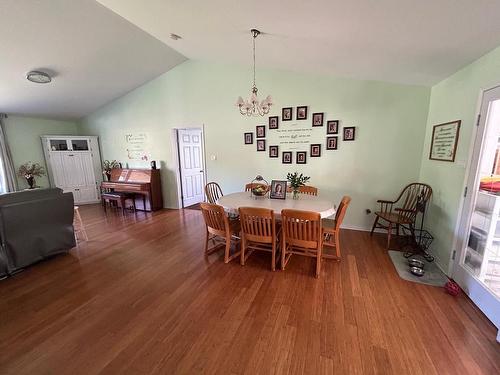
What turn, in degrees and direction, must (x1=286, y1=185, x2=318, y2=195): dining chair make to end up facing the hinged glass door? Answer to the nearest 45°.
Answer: approximately 45° to its left

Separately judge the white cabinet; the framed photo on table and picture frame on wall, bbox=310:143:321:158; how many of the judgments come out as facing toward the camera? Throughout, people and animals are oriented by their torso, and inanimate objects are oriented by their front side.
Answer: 3

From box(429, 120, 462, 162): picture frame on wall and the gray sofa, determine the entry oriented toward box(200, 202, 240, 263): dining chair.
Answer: the picture frame on wall

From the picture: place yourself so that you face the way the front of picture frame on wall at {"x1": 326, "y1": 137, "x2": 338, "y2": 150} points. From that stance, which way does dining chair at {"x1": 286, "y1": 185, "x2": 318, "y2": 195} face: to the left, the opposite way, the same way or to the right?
the same way

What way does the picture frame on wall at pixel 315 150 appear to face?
toward the camera

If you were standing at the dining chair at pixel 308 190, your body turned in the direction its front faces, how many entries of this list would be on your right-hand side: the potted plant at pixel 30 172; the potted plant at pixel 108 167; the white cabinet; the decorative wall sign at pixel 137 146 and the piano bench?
5

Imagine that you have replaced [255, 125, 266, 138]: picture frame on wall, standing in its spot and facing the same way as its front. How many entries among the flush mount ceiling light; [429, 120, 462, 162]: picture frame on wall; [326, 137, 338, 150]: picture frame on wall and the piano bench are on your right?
2

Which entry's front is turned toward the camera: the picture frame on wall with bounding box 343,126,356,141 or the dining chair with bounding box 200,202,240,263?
the picture frame on wall

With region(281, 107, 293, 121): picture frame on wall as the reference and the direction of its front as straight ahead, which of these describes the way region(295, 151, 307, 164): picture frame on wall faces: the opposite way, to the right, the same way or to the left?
the same way

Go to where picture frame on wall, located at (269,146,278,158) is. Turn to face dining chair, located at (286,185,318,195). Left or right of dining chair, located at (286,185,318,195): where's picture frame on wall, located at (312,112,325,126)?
left

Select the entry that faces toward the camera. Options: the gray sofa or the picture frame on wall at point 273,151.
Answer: the picture frame on wall

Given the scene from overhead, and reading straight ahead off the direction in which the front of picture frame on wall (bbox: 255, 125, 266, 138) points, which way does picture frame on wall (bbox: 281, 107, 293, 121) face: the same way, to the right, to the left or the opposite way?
the same way

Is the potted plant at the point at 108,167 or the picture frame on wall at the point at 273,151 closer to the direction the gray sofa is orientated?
the potted plant

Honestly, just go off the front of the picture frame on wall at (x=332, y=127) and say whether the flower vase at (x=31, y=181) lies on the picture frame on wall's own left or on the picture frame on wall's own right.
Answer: on the picture frame on wall's own right

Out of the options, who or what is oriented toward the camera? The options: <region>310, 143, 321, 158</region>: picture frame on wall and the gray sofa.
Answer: the picture frame on wall

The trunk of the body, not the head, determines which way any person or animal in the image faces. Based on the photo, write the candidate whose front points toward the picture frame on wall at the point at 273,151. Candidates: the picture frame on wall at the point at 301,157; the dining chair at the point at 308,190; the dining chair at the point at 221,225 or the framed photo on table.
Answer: the dining chair at the point at 221,225

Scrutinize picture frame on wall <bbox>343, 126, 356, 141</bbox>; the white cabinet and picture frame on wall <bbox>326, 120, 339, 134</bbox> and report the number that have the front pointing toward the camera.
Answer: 3

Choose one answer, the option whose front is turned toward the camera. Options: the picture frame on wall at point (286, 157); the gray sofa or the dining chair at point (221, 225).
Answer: the picture frame on wall

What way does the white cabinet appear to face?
toward the camera

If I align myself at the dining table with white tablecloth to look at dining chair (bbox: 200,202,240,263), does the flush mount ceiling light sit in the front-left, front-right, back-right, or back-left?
front-right

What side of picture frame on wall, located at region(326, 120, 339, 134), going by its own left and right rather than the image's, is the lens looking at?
front

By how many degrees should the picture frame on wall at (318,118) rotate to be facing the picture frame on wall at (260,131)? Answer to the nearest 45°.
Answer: approximately 90° to its right
